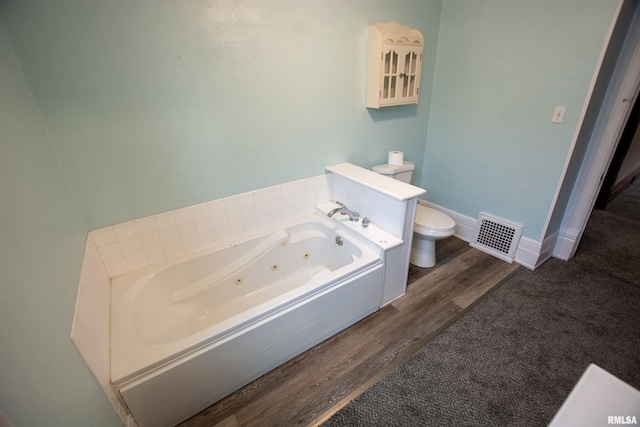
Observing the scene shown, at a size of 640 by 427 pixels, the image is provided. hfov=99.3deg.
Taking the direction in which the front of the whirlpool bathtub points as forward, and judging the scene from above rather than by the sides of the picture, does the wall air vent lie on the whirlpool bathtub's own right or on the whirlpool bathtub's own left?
on the whirlpool bathtub's own left

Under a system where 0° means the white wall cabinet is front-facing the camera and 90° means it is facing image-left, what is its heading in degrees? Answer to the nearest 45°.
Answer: approximately 315°

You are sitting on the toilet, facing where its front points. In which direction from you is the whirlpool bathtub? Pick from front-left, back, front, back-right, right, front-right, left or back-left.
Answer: right

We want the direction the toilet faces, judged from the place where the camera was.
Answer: facing the viewer and to the right of the viewer

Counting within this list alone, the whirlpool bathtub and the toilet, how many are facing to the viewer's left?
0

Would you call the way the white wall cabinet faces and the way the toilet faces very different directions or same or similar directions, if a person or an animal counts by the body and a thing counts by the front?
same or similar directions

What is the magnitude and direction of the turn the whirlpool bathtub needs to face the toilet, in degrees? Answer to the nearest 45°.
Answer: approximately 45° to its left

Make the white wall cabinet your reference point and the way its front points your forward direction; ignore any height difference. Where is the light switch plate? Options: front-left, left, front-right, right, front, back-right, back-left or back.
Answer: front-left

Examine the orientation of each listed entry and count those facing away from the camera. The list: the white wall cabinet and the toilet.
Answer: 0

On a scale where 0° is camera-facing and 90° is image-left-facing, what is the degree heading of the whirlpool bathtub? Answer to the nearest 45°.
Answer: approximately 315°

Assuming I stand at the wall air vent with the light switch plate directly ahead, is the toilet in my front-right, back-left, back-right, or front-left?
back-right

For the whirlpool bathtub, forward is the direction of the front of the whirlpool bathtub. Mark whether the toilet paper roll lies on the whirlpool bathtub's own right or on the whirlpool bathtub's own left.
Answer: on the whirlpool bathtub's own left
